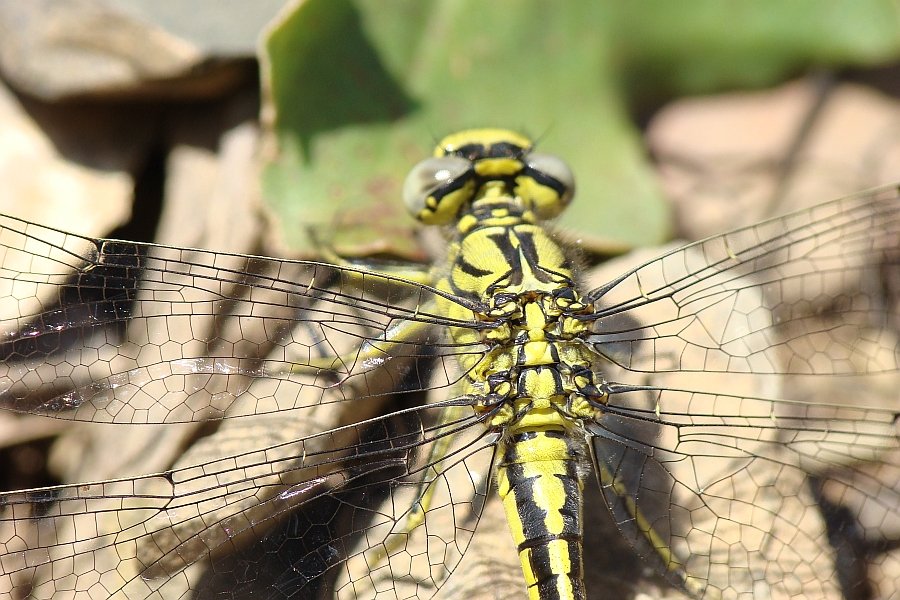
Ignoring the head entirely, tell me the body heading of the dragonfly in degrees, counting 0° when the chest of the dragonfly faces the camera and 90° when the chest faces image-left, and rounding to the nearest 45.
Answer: approximately 180°
